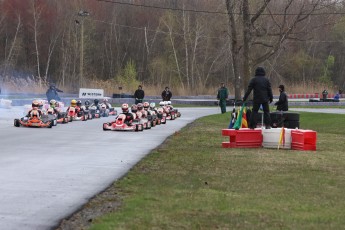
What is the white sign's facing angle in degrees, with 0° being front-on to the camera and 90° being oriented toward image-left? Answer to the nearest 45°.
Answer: approximately 0°

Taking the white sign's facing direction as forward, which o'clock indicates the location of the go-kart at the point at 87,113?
The go-kart is roughly at 12 o'clock from the white sign.

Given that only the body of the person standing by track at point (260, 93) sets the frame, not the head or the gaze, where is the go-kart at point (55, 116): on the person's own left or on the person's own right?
on the person's own left

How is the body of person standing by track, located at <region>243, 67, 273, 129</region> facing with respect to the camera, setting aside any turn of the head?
away from the camera

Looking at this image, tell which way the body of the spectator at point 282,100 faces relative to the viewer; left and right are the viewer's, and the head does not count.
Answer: facing to the left of the viewer

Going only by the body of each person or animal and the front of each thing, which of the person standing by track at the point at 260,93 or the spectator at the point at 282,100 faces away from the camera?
the person standing by track

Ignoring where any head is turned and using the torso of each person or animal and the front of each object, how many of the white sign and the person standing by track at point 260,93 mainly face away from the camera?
1
